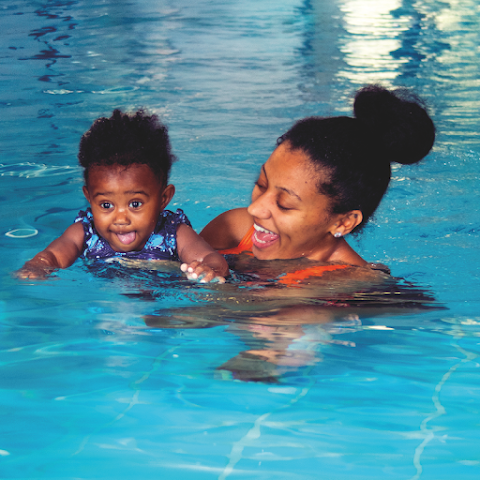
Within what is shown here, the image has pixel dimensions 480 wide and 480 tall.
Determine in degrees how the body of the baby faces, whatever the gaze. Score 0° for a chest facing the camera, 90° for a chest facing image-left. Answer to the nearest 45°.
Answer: approximately 0°

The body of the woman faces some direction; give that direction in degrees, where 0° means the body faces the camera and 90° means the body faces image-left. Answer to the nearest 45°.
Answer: approximately 45°
